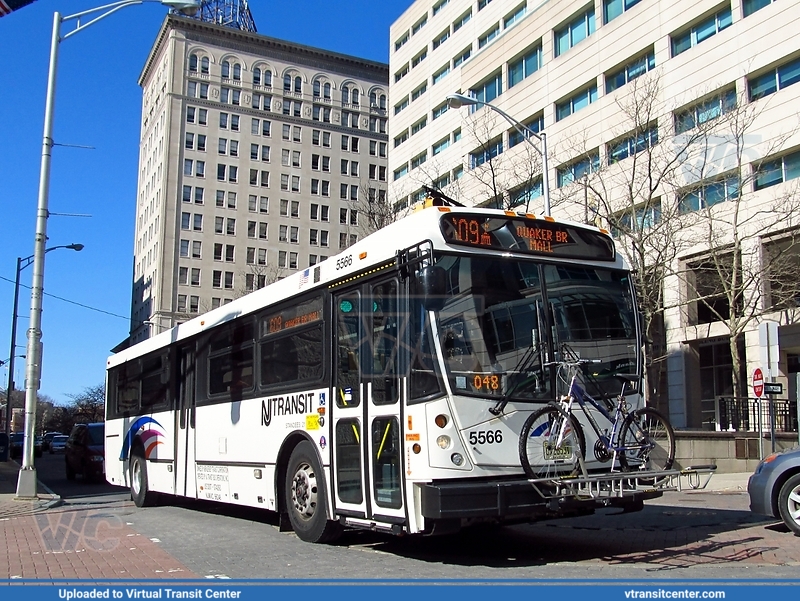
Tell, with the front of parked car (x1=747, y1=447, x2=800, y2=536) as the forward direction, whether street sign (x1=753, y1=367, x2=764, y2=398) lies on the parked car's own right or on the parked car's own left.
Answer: on the parked car's own right

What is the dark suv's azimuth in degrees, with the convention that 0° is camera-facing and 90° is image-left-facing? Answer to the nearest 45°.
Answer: approximately 315°

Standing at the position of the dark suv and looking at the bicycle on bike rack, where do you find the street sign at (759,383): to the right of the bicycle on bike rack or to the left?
left

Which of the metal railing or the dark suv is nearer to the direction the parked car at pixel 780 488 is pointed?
the dark suv

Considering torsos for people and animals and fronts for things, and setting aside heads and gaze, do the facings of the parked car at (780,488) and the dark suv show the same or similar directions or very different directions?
very different directions

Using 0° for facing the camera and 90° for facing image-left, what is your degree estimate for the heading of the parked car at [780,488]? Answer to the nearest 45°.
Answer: approximately 90°

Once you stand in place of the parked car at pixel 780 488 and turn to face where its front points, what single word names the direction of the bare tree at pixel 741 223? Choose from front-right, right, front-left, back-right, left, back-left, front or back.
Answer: right

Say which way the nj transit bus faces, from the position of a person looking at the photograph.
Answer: facing the viewer and to the right of the viewer

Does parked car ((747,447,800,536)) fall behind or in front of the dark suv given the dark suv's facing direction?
in front

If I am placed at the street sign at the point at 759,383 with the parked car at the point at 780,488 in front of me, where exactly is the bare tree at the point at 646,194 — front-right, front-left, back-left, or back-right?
back-right

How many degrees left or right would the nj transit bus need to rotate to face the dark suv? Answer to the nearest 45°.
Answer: approximately 180°

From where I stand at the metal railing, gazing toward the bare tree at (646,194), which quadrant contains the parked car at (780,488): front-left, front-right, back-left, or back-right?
back-left
